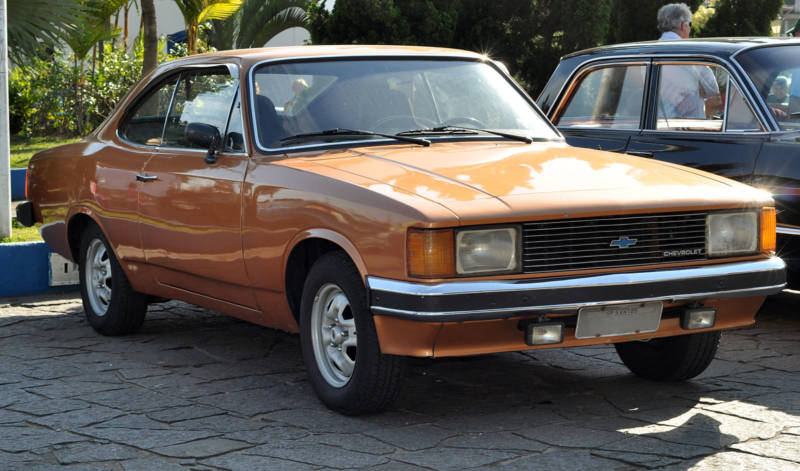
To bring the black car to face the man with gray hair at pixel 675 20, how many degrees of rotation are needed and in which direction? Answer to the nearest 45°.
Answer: approximately 135° to its left

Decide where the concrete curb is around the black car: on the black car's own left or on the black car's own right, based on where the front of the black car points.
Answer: on the black car's own right

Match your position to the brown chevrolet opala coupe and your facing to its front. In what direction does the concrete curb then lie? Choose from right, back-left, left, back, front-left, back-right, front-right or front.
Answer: back

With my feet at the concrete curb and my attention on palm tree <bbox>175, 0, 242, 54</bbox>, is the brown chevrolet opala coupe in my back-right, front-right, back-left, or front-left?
back-right

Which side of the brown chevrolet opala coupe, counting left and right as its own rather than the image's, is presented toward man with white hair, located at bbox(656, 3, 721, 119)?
left

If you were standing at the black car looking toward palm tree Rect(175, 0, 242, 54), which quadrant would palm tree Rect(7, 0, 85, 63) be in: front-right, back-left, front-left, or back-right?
front-left

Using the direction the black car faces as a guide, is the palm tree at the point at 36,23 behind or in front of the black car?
behind

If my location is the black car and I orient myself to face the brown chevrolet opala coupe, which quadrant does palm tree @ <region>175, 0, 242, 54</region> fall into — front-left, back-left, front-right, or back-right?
back-right

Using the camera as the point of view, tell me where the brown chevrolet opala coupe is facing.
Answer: facing the viewer and to the right of the viewer

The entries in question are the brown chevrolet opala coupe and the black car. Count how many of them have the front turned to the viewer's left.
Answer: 0

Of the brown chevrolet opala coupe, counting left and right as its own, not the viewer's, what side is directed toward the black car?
left

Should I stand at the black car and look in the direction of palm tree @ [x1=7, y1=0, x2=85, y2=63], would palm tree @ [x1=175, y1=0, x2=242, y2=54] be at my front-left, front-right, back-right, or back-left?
front-right

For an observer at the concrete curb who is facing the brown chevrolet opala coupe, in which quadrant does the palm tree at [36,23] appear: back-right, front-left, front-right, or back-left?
back-left

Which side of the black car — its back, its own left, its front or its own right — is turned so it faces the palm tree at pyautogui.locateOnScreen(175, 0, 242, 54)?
back
